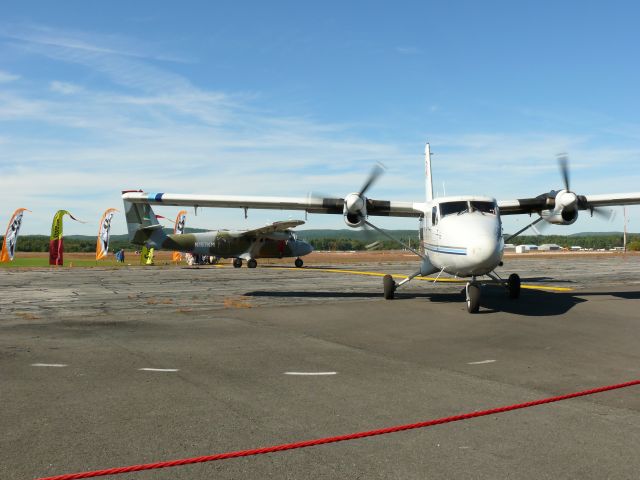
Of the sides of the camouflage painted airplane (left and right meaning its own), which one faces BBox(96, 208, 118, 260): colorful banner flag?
back

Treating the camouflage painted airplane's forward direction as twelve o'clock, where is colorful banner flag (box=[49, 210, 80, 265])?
The colorful banner flag is roughly at 6 o'clock from the camouflage painted airplane.

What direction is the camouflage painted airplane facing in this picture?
to the viewer's right

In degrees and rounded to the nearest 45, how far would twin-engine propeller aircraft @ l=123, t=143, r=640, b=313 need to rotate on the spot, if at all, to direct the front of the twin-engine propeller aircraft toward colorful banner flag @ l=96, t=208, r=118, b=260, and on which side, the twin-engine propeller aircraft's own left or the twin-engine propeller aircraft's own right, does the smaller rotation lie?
approximately 135° to the twin-engine propeller aircraft's own right

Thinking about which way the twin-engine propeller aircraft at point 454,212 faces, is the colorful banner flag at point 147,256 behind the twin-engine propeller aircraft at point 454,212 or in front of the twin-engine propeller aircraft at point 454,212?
behind

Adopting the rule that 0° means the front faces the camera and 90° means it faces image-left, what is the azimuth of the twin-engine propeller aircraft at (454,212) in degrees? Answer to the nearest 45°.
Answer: approximately 0°

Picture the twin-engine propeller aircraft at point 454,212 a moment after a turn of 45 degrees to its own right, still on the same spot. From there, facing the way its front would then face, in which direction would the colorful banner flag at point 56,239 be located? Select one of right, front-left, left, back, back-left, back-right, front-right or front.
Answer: right

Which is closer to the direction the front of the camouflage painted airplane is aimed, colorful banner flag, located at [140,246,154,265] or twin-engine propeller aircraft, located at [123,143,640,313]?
the twin-engine propeller aircraft

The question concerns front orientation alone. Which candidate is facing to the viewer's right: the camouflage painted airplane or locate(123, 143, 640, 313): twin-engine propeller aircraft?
the camouflage painted airplane

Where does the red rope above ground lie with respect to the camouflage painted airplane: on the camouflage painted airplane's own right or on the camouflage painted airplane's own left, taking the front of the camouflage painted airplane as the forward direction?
on the camouflage painted airplane's own right

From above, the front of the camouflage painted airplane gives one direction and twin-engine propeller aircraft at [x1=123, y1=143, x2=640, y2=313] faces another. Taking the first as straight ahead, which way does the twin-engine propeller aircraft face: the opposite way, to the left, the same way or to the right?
to the right

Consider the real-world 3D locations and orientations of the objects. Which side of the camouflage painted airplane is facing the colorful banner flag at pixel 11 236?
back

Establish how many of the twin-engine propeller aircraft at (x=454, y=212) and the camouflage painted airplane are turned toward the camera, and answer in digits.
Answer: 1

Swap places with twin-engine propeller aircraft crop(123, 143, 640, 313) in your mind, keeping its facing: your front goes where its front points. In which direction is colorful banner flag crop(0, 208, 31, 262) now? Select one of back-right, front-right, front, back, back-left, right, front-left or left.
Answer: back-right
